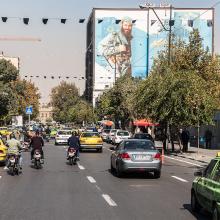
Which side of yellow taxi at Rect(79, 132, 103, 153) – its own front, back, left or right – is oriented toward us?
back

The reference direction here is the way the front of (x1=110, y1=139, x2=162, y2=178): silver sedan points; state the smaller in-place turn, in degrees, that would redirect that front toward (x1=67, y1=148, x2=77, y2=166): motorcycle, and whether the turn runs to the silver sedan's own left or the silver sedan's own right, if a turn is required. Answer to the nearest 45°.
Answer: approximately 45° to the silver sedan's own left

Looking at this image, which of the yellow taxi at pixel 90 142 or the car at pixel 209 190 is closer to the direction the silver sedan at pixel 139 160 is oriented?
the yellow taxi

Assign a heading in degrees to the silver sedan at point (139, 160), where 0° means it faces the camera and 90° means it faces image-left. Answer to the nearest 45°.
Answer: approximately 180°

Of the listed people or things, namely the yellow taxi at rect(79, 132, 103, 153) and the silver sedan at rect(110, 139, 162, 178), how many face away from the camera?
2

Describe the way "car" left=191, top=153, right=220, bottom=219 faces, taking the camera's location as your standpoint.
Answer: facing away from the viewer and to the left of the viewer

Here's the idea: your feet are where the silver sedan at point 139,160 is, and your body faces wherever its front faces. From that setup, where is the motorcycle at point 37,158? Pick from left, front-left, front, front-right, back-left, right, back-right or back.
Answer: front-left

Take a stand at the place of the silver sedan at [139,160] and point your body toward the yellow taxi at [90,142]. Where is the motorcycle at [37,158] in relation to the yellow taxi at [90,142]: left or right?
left

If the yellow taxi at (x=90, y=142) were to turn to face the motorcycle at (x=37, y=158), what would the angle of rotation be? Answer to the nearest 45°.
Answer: approximately 180°

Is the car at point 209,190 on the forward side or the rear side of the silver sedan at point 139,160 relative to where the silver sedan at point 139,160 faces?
on the rear side

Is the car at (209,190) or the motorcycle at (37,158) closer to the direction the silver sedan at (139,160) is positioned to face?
the motorcycle

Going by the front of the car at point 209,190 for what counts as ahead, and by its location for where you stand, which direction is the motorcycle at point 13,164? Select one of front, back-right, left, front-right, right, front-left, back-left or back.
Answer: front

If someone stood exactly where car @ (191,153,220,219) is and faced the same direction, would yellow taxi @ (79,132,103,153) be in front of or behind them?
in front

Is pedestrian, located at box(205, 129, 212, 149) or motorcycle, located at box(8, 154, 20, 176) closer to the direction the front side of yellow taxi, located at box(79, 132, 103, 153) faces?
the pedestrian
